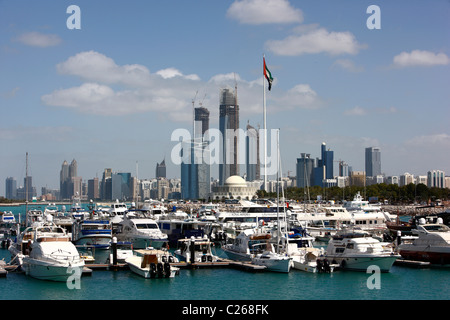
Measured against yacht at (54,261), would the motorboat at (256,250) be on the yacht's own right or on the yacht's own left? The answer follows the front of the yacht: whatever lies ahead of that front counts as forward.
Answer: on the yacht's own left

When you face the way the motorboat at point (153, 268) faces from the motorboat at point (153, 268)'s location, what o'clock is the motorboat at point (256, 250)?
the motorboat at point (256, 250) is roughly at 3 o'clock from the motorboat at point (153, 268).

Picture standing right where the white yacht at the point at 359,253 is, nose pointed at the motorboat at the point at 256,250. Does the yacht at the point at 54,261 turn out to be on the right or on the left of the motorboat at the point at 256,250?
left

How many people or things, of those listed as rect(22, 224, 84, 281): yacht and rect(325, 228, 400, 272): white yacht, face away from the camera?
0

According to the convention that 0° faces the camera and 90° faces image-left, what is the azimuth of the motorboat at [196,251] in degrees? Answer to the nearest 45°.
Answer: approximately 135°

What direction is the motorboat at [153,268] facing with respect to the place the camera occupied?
facing away from the viewer and to the left of the viewer
